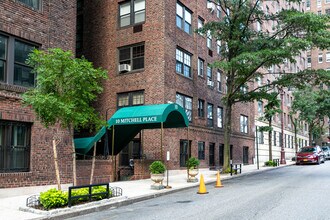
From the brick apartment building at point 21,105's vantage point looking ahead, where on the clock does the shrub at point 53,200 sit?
The shrub is roughly at 1 o'clock from the brick apartment building.

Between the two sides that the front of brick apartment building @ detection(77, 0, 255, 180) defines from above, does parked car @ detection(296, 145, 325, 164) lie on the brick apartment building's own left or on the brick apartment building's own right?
on the brick apartment building's own left

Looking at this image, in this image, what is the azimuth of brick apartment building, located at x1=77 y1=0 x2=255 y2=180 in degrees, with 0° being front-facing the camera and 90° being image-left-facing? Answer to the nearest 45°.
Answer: approximately 315°

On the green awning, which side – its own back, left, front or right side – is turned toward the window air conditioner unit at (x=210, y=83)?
left

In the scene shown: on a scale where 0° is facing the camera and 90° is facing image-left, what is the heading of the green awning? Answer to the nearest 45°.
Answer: approximately 315°

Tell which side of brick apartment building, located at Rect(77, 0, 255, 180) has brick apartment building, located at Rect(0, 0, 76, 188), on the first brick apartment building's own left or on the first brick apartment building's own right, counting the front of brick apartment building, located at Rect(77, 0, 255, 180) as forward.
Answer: on the first brick apartment building's own right

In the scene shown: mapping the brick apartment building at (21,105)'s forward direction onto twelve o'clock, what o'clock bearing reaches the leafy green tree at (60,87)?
The leafy green tree is roughly at 1 o'clock from the brick apartment building.

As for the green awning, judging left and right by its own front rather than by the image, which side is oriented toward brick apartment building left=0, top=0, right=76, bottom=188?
right

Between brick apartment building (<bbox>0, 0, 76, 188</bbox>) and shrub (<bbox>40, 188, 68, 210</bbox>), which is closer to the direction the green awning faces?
the shrub
